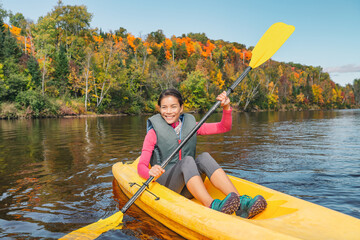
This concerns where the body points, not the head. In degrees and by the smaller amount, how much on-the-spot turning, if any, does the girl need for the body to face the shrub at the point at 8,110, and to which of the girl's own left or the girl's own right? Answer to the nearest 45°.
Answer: approximately 180°

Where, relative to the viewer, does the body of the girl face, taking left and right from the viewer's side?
facing the viewer and to the right of the viewer

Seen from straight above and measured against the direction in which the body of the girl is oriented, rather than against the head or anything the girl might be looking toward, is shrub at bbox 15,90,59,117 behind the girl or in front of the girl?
behind

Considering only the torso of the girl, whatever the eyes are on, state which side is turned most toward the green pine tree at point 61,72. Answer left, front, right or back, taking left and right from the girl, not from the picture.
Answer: back

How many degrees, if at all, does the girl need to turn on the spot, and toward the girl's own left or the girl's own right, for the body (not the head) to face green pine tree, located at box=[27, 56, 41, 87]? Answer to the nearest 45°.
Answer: approximately 180°
